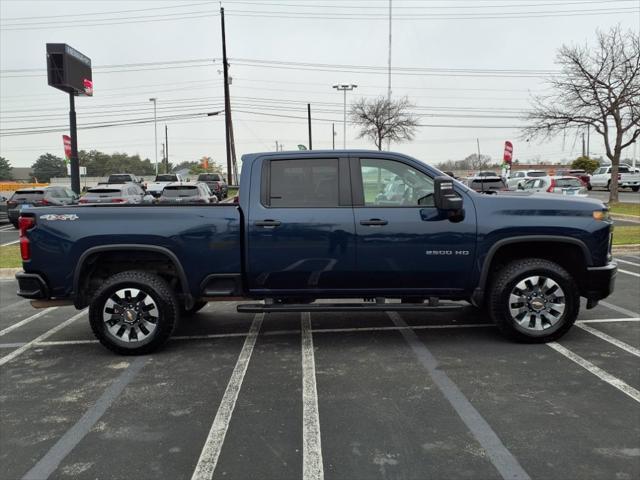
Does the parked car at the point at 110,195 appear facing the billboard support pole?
no

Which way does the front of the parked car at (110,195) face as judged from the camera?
facing away from the viewer and to the right of the viewer

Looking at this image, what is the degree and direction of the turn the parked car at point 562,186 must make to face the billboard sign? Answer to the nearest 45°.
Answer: approximately 45° to its left

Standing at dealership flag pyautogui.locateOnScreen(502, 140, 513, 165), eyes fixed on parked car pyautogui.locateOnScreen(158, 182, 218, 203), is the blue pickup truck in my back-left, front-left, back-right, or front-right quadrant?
front-left

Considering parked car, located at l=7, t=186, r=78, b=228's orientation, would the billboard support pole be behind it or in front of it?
in front

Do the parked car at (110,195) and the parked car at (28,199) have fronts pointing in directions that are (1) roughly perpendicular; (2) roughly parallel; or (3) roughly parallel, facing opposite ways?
roughly parallel

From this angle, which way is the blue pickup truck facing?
to the viewer's right

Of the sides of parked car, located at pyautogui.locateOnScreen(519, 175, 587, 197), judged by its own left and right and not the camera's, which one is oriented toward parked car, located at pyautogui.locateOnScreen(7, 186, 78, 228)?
left

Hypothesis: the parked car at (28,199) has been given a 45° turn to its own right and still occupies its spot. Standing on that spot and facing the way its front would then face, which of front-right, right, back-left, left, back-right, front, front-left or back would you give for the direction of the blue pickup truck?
right

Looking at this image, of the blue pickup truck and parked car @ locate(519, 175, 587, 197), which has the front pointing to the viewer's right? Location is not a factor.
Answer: the blue pickup truck

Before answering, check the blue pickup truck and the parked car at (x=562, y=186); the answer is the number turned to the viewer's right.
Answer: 1

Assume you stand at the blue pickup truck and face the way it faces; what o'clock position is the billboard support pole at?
The billboard support pole is roughly at 8 o'clock from the blue pickup truck.

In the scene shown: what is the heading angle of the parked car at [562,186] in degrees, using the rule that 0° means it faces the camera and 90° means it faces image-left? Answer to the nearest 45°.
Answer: approximately 135°

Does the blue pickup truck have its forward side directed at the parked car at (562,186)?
no

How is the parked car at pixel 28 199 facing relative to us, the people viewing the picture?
facing away from the viewer and to the right of the viewer

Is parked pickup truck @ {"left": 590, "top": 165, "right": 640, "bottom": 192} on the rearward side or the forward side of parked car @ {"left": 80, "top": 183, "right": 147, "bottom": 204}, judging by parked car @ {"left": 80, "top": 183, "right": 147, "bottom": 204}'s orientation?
on the forward side
